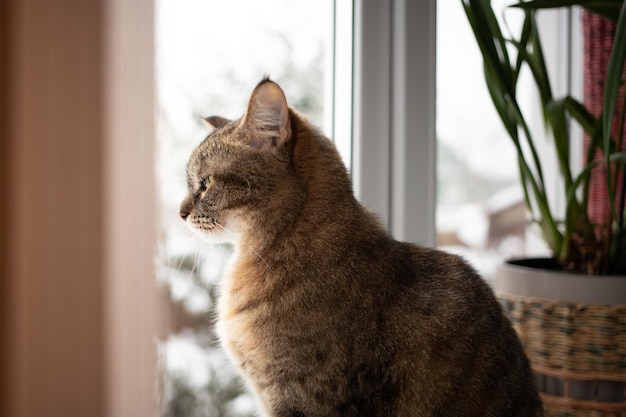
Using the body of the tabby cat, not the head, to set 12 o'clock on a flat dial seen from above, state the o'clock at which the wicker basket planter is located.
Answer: The wicker basket planter is roughly at 5 o'clock from the tabby cat.

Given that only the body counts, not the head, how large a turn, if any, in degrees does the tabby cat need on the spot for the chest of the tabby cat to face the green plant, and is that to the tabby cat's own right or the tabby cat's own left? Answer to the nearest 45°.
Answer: approximately 135° to the tabby cat's own right

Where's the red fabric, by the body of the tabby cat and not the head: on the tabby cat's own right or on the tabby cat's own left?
on the tabby cat's own right

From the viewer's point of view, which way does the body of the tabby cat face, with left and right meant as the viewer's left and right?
facing to the left of the viewer
